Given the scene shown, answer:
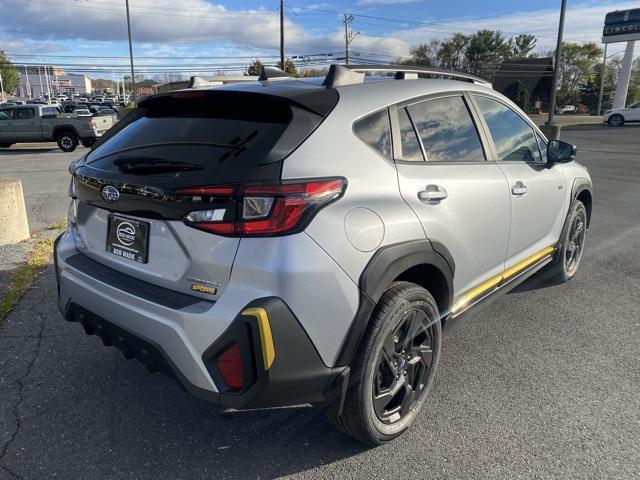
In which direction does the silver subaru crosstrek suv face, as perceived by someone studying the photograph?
facing away from the viewer and to the right of the viewer

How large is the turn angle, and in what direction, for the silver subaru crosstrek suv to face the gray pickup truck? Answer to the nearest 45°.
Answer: approximately 90° to its left

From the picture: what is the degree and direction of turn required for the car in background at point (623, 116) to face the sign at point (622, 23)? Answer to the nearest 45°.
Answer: approximately 90° to its right

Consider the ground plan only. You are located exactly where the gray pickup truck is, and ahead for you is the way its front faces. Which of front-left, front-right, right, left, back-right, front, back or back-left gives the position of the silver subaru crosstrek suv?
back-left

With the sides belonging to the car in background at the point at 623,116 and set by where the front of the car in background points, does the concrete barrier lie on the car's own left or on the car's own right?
on the car's own left

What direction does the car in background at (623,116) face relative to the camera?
to the viewer's left

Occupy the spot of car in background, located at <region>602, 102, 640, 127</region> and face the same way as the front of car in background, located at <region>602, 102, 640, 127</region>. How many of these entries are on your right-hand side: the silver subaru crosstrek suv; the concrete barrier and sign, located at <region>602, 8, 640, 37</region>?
1

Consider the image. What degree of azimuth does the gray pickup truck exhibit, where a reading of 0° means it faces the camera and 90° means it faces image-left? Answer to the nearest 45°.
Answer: approximately 135°

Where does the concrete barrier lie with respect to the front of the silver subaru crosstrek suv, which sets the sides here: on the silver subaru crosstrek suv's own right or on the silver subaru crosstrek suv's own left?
on the silver subaru crosstrek suv's own left

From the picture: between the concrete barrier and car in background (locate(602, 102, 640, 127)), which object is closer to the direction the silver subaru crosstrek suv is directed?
the car in background

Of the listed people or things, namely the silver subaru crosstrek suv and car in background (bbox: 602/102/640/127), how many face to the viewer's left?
1

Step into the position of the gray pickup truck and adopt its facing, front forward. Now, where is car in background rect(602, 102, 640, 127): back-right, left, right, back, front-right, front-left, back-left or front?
back-right
